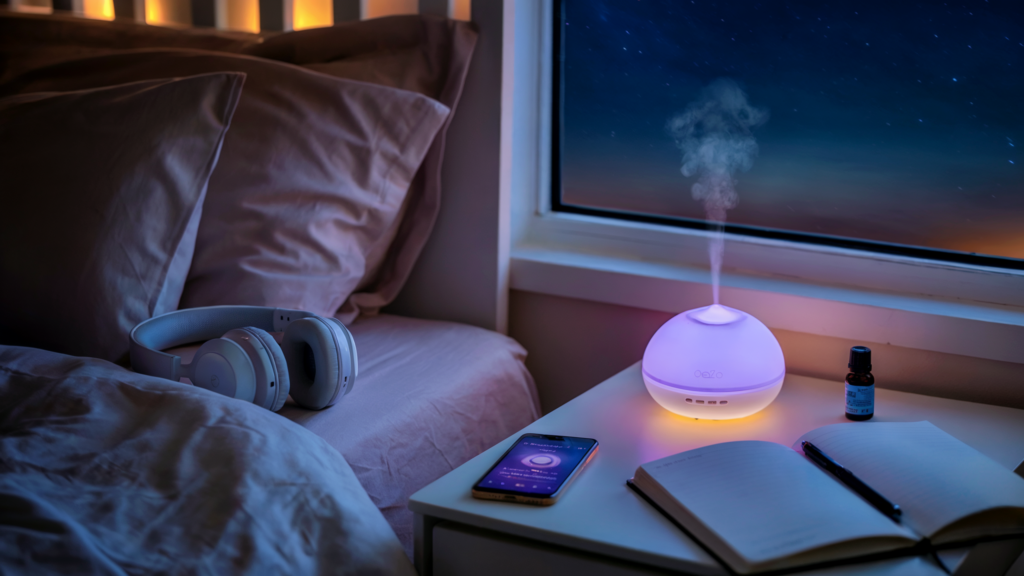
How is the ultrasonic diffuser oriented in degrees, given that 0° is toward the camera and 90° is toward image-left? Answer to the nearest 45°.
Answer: approximately 0°

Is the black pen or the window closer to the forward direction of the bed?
the black pen

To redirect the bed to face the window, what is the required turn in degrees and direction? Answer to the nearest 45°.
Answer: approximately 135° to its left

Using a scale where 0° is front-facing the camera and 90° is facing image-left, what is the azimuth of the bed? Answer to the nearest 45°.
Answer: approximately 45°

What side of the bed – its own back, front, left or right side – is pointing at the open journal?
left

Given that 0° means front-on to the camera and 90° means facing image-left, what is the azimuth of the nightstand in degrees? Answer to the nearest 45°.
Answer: approximately 45°
